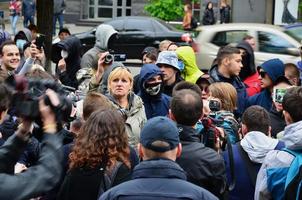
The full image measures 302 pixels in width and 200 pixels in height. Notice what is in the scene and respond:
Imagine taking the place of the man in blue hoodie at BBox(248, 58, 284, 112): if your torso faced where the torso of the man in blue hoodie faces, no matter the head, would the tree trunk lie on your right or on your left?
on your right

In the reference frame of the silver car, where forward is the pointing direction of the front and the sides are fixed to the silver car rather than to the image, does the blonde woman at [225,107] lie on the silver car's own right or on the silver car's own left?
on the silver car's own right

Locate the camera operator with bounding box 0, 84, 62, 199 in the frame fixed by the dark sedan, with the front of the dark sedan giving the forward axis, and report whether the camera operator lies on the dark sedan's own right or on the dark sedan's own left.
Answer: on the dark sedan's own left

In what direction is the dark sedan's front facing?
to the viewer's left

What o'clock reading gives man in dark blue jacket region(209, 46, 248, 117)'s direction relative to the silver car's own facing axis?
The man in dark blue jacket is roughly at 3 o'clock from the silver car.

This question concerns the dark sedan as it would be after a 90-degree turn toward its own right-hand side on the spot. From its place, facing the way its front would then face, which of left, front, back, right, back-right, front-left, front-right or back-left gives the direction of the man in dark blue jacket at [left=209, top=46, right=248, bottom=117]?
back

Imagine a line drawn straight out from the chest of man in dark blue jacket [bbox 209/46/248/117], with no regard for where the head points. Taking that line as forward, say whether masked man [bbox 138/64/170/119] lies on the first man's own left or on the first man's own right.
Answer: on the first man's own right

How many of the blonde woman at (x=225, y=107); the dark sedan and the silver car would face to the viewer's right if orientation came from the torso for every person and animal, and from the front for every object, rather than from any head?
1

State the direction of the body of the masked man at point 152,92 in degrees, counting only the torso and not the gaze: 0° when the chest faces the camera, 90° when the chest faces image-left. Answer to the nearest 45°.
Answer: approximately 315°

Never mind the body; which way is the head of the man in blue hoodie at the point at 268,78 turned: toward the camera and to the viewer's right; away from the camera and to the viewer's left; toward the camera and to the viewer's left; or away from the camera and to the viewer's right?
toward the camera and to the viewer's left

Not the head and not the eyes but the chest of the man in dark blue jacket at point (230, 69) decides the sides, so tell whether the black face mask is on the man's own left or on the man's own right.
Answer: on the man's own right

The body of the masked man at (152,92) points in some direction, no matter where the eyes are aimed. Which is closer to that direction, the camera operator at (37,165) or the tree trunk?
the camera operator
